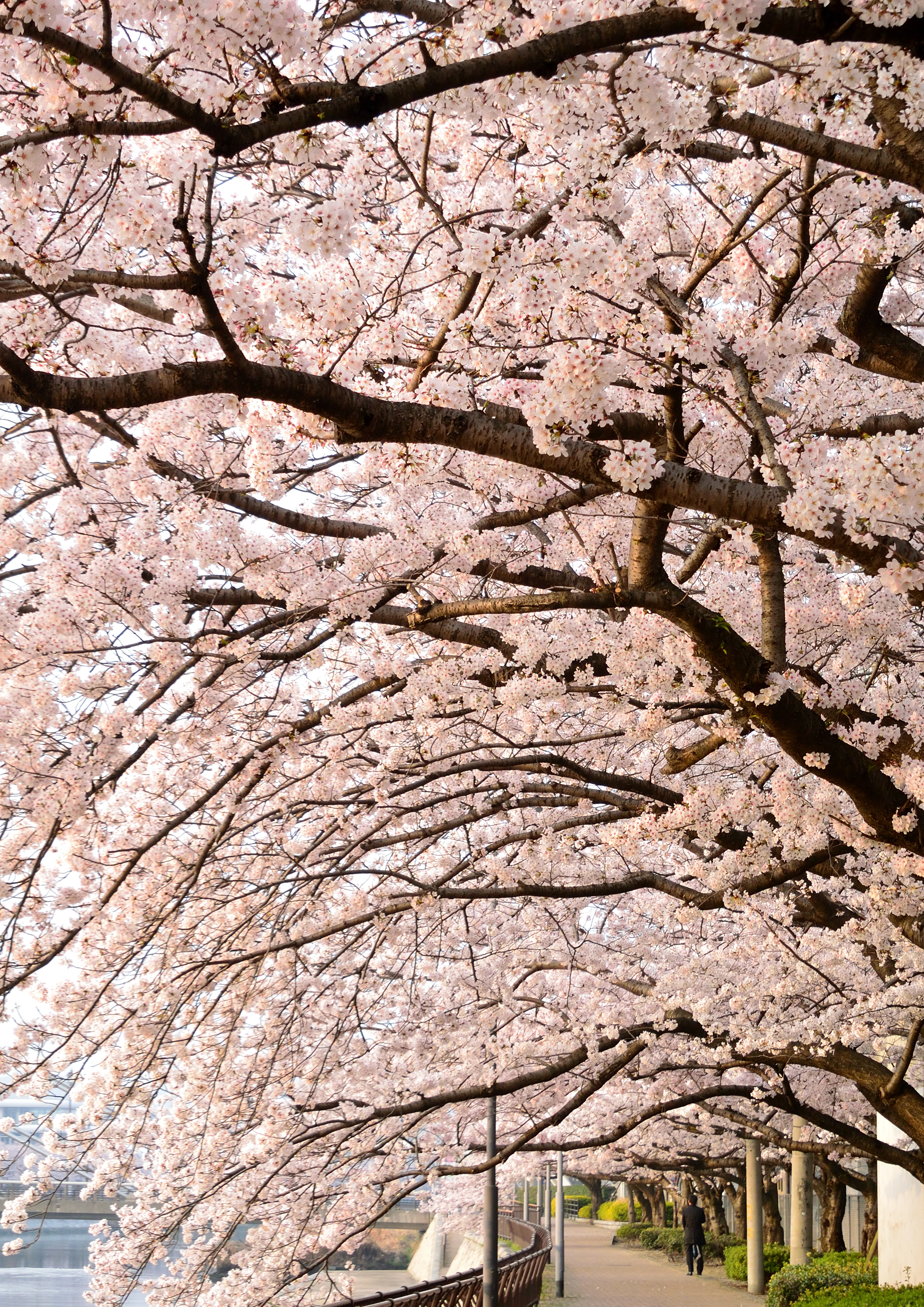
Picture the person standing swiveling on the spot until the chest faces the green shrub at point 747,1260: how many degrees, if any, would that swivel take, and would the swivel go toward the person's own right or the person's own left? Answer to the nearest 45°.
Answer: approximately 135° to the person's own right

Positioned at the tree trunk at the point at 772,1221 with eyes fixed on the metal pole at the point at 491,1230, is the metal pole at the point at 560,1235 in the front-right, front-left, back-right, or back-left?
front-right

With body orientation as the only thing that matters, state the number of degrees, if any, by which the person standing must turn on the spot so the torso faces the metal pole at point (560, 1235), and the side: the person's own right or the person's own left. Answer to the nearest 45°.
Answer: approximately 135° to the person's own left

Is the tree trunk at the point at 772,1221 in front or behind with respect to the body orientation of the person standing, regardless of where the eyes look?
in front

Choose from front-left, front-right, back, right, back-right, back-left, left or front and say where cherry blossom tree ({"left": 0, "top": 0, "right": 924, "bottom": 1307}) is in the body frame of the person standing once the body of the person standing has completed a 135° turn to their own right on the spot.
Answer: front-right

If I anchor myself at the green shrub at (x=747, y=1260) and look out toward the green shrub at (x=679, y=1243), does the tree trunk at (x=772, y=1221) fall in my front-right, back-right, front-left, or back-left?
front-right

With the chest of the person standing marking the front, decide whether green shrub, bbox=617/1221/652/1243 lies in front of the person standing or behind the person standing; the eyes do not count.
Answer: in front

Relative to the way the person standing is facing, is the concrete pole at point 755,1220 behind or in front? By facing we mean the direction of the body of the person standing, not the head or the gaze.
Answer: behind

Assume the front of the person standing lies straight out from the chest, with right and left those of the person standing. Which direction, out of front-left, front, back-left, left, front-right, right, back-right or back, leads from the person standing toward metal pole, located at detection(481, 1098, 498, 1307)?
back

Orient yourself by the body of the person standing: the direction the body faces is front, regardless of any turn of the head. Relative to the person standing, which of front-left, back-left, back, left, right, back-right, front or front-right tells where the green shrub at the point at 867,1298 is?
back

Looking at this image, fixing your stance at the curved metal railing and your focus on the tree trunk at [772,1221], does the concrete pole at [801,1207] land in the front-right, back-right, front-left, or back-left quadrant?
front-right

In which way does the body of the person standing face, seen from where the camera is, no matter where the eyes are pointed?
away from the camera

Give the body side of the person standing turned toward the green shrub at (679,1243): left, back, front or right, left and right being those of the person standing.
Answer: front
